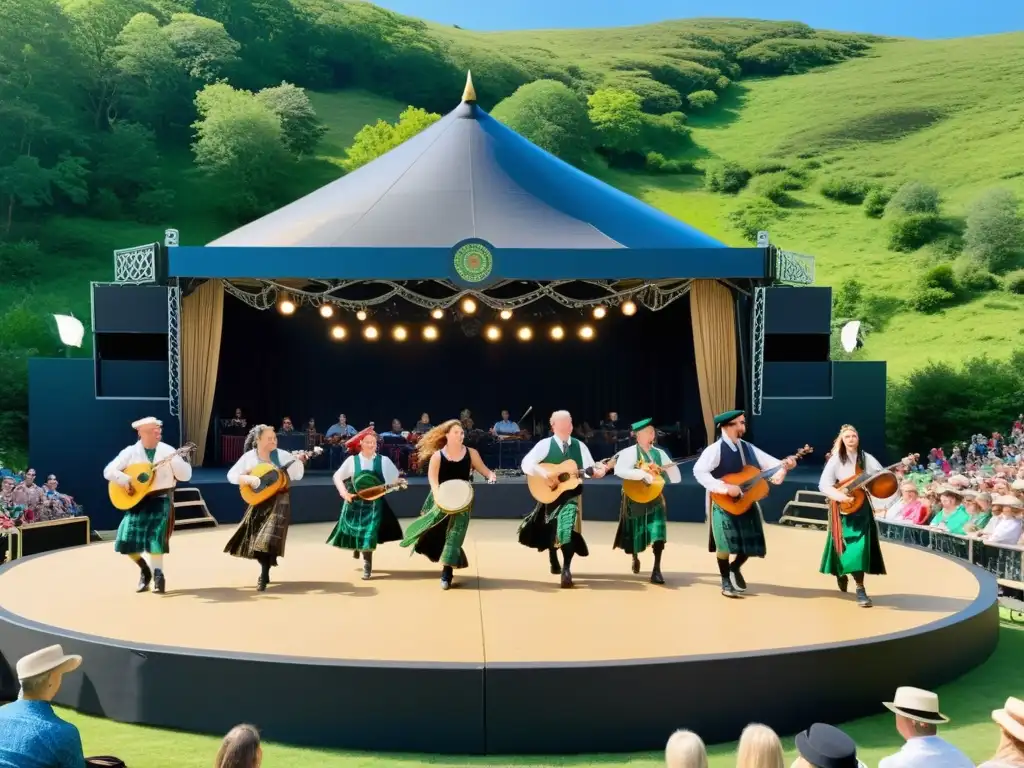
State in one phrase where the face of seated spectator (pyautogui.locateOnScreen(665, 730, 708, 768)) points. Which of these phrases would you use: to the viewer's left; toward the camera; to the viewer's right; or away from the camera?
away from the camera

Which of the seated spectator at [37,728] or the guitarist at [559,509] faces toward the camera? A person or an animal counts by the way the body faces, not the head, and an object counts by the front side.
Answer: the guitarist

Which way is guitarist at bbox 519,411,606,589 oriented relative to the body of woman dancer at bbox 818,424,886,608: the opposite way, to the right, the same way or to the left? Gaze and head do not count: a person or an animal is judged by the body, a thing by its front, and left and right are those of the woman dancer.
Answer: the same way

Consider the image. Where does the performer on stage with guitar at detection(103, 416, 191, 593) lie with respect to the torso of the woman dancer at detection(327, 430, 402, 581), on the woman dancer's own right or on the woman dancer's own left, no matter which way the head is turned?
on the woman dancer's own right

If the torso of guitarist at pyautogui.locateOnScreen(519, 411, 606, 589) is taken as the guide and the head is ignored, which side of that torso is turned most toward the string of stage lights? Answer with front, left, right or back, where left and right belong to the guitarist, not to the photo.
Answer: back

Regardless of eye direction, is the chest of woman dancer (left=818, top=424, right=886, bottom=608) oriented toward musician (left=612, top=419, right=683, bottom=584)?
no

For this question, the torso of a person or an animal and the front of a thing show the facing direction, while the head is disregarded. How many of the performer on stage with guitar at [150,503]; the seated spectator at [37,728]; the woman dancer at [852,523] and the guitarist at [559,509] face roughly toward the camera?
3

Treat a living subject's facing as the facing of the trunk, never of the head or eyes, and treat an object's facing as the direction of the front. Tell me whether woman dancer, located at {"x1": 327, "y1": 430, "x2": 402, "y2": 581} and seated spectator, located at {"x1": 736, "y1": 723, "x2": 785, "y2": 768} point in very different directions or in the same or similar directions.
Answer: very different directions

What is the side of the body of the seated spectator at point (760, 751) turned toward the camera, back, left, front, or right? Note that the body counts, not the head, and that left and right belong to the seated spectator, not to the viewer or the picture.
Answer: back

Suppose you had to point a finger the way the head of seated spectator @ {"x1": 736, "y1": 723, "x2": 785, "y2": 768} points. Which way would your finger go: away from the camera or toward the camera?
away from the camera

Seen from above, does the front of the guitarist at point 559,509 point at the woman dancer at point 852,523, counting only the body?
no

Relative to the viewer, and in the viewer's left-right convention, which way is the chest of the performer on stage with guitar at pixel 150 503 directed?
facing the viewer

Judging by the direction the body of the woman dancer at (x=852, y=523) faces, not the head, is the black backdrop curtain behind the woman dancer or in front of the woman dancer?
behind

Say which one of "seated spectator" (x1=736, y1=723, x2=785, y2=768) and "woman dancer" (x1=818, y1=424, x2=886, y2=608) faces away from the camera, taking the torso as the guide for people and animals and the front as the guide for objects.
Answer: the seated spectator

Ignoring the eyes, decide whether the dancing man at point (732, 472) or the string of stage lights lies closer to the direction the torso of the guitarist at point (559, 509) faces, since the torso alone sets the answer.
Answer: the dancing man

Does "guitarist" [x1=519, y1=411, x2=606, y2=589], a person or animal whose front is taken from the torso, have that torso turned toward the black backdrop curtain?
no

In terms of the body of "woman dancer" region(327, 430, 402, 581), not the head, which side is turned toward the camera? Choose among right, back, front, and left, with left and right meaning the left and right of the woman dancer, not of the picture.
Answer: front

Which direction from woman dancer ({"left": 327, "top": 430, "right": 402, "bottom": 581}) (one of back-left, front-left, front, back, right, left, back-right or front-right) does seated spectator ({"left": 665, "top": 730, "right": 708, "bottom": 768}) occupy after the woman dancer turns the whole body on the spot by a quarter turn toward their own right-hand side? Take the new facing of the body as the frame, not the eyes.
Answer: left

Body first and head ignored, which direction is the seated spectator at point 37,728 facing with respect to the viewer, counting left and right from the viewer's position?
facing away from the viewer and to the right of the viewer
